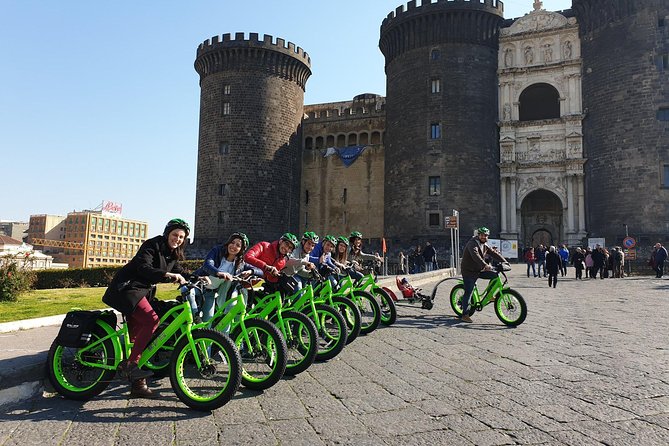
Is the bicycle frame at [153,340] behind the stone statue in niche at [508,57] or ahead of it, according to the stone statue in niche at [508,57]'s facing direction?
ahead

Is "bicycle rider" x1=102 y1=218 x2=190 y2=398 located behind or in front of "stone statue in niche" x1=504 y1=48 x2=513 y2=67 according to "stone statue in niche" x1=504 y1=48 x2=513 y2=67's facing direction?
in front

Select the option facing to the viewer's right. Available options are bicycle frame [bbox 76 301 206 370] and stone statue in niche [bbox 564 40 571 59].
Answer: the bicycle frame

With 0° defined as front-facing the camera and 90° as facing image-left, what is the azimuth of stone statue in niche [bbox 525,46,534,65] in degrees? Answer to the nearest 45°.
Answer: approximately 0°

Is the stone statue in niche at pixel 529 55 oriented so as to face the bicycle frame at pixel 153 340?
yes

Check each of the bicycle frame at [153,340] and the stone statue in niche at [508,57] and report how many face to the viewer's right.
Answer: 1

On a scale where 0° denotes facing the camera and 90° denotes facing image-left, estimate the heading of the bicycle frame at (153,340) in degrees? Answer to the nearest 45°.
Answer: approximately 270°

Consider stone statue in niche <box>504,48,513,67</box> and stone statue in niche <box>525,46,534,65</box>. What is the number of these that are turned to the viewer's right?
0
